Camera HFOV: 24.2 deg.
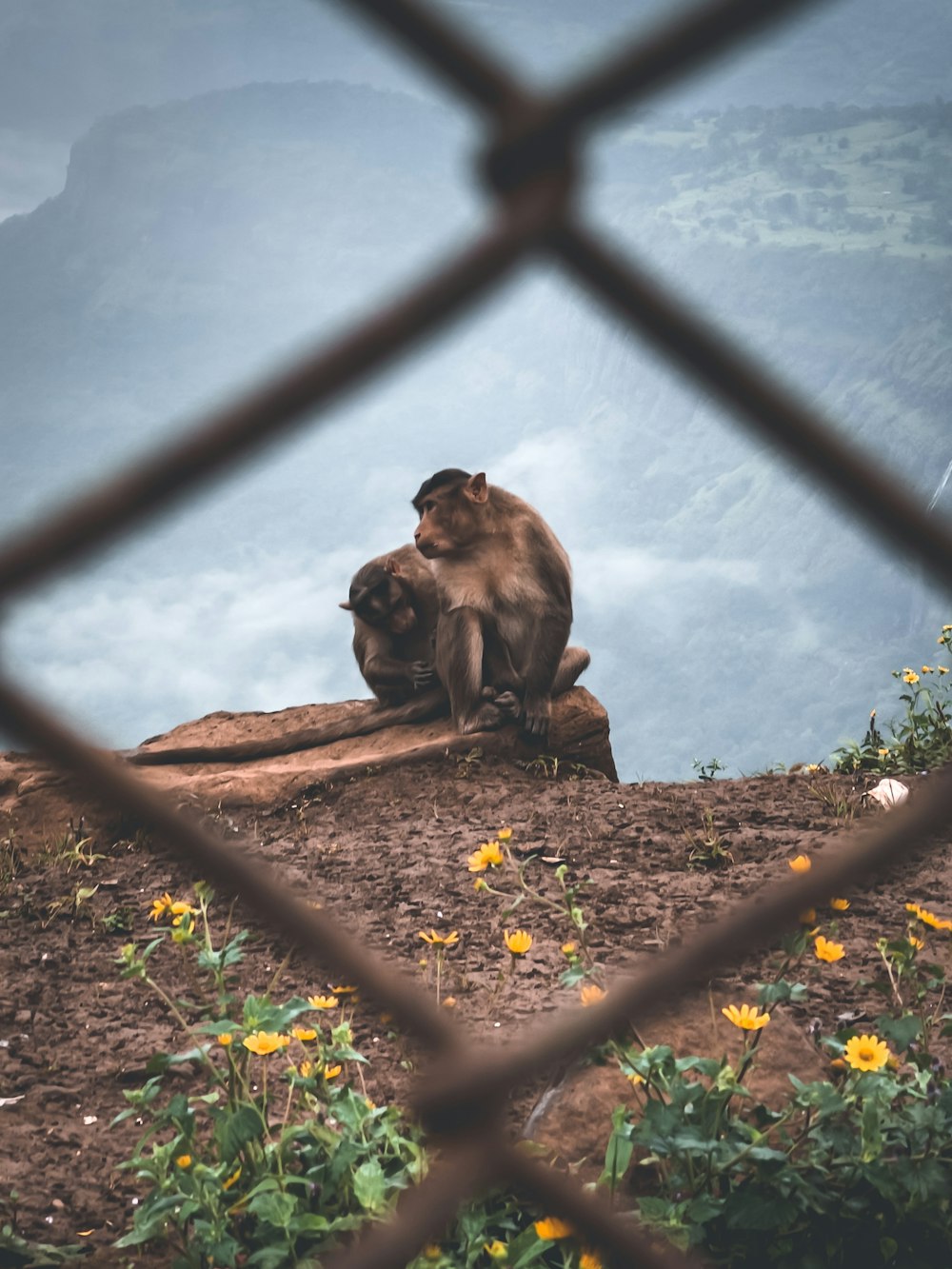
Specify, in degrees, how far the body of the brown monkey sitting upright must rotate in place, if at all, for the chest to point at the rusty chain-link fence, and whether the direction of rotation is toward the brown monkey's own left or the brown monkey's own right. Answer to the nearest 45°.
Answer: approximately 45° to the brown monkey's own left

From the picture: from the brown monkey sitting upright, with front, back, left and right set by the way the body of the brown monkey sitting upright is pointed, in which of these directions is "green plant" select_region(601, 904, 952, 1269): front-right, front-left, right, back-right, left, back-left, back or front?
front-left

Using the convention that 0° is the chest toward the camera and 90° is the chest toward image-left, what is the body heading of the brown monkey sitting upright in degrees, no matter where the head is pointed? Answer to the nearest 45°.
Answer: approximately 45°

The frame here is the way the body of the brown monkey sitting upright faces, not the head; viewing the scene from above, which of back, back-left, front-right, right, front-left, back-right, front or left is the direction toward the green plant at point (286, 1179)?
front-left
